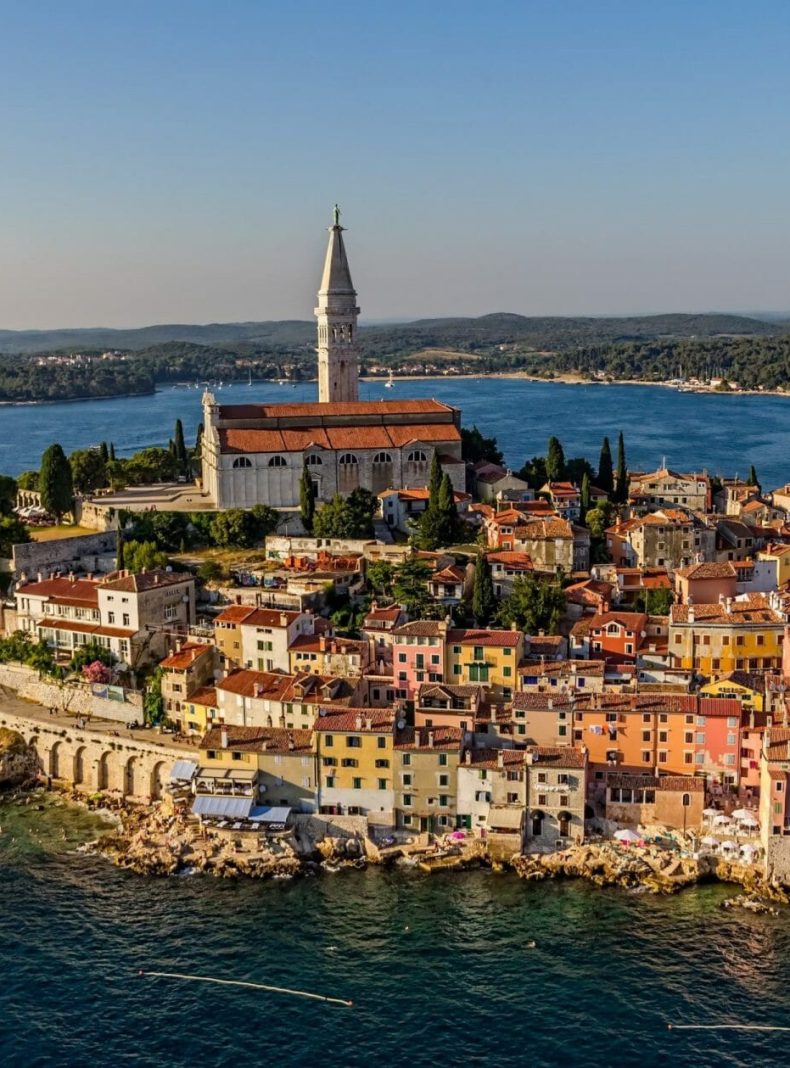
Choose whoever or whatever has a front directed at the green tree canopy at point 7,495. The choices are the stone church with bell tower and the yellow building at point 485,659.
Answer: the stone church with bell tower

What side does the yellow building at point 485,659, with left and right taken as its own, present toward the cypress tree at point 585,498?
back

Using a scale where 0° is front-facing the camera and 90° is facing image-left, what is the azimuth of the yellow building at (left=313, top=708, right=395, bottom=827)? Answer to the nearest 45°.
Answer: approximately 0°

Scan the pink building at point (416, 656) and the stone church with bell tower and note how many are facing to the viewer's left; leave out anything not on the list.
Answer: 1

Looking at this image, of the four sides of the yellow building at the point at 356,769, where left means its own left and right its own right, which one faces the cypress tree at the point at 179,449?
back

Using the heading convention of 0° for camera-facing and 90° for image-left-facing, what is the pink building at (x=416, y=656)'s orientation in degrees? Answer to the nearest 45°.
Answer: approximately 0°

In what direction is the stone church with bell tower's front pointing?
to the viewer's left

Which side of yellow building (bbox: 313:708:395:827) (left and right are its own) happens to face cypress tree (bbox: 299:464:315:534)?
back

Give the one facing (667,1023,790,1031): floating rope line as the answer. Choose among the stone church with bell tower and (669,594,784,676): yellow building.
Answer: the yellow building

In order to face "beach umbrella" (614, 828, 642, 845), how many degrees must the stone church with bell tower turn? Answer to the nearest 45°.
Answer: approximately 90° to its left

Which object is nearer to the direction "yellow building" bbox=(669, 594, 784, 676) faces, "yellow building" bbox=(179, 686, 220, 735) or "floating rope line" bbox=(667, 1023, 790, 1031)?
the floating rope line

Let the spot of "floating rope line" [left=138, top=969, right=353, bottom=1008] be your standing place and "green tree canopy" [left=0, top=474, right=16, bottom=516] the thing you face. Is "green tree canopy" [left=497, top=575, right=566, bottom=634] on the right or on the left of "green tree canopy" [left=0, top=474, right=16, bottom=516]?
right

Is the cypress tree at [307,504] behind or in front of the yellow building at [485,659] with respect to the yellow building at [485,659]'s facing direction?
behind
